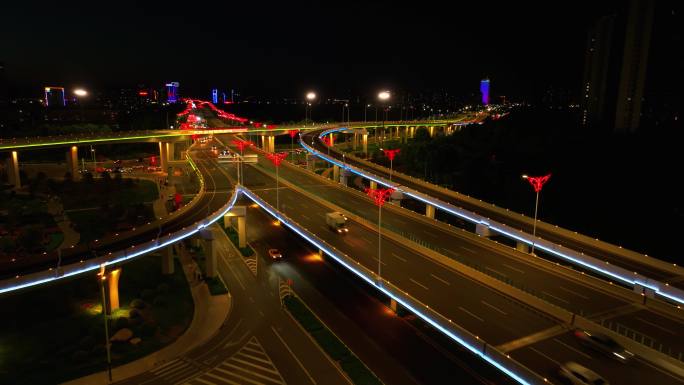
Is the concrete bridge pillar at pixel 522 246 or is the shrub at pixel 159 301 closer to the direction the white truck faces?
the concrete bridge pillar

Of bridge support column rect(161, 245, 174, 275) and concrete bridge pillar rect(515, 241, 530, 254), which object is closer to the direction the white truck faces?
the concrete bridge pillar

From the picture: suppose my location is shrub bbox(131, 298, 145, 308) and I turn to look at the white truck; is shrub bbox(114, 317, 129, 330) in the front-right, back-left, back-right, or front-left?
back-right
